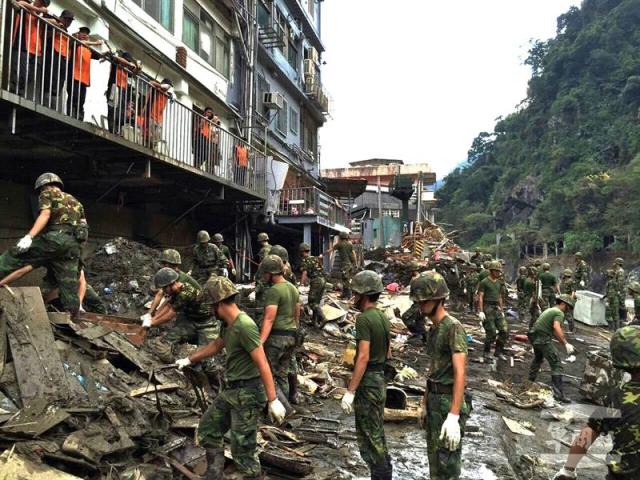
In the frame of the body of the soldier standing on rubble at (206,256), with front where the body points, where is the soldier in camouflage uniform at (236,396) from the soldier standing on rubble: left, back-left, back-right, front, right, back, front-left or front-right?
front

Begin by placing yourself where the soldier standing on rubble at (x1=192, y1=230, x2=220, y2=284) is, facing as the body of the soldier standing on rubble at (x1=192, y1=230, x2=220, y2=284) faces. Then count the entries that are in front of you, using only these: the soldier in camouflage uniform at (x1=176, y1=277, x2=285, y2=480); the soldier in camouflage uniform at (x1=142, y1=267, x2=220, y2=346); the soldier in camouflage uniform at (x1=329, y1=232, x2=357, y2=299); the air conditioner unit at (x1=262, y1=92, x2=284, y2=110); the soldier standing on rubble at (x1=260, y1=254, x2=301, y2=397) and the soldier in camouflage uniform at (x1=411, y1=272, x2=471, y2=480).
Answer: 4

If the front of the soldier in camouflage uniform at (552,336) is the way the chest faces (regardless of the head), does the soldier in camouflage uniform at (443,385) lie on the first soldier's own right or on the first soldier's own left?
on the first soldier's own right

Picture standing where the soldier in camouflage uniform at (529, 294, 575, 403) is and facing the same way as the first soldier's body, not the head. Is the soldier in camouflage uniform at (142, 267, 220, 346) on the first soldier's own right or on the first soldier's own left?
on the first soldier's own right

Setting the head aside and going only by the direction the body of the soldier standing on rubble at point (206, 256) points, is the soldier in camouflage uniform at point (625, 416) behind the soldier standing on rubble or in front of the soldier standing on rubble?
in front

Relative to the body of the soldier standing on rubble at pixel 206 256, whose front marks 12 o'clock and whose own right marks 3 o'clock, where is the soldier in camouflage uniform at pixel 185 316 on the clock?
The soldier in camouflage uniform is roughly at 12 o'clock from the soldier standing on rubble.

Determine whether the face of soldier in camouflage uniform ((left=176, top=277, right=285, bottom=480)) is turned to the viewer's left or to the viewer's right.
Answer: to the viewer's left

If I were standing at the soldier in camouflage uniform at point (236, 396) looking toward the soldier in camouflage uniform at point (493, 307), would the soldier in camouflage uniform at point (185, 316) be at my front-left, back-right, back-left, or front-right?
front-left

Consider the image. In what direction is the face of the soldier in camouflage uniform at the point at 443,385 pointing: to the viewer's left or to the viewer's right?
to the viewer's left
